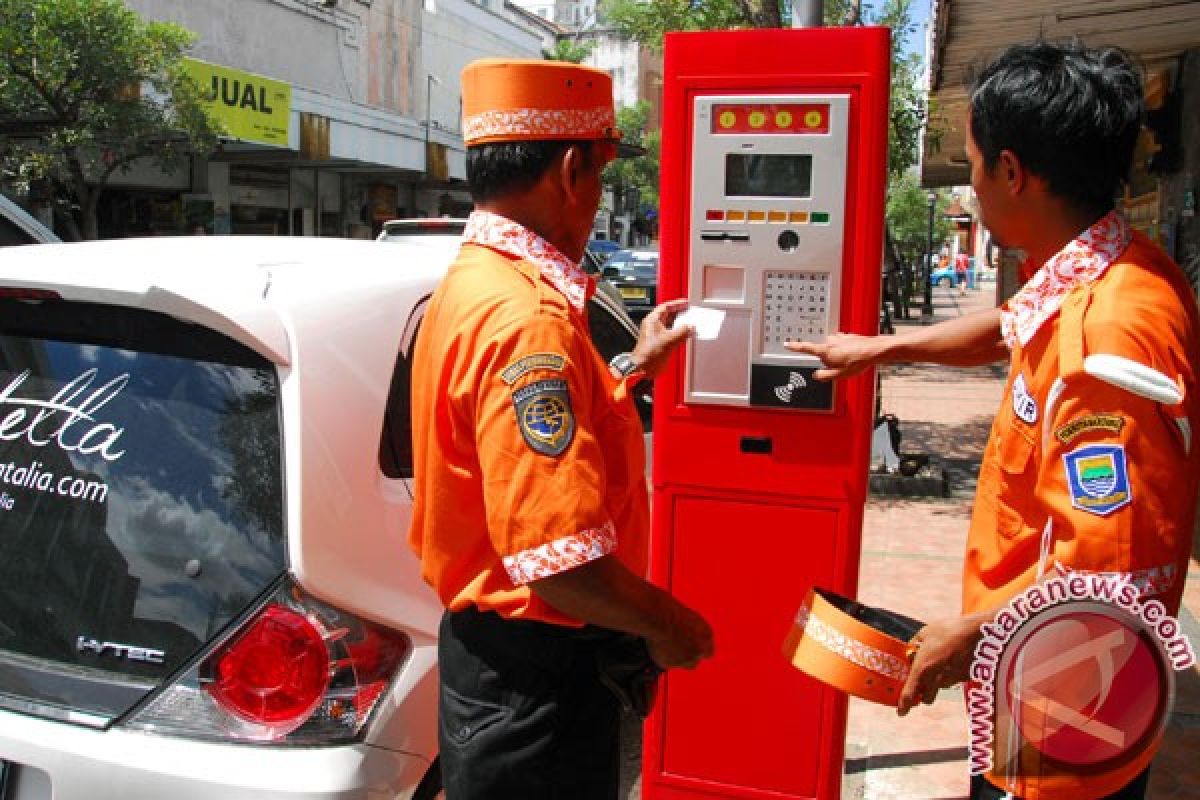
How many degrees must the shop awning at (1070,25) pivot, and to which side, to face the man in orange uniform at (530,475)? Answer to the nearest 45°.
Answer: approximately 90° to its left

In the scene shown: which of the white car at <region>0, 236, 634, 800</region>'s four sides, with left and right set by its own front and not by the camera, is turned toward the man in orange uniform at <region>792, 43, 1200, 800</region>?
right

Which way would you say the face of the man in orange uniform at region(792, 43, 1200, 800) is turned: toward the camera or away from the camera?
away from the camera

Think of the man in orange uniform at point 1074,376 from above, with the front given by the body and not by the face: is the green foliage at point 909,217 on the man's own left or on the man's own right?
on the man's own right

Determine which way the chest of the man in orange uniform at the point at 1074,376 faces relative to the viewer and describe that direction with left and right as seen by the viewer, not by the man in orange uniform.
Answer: facing to the left of the viewer

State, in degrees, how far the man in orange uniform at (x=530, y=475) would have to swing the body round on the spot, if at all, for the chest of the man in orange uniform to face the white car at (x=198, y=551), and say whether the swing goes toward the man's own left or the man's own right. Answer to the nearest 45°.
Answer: approximately 90° to the man's own left

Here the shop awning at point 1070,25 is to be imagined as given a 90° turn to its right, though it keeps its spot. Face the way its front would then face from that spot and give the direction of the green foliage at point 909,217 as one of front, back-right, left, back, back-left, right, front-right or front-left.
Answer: front

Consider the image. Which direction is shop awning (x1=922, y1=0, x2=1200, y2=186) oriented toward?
to the viewer's left

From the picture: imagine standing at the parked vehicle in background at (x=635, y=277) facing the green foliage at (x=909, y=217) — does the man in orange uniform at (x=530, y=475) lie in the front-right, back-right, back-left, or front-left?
back-right

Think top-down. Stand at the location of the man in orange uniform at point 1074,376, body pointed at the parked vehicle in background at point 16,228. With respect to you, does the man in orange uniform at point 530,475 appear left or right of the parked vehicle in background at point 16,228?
left

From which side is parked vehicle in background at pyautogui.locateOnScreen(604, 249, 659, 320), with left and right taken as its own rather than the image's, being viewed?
back

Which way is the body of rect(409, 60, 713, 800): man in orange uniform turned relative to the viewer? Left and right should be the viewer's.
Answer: facing away from the viewer and to the right of the viewer
